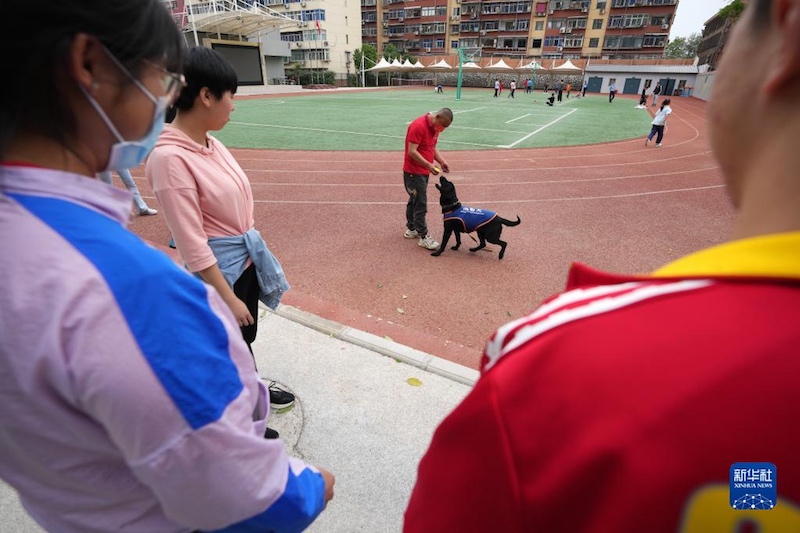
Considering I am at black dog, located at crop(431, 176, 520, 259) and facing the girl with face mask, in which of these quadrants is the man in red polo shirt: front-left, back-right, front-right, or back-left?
back-right

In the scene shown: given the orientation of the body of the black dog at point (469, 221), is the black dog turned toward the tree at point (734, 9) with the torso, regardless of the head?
no

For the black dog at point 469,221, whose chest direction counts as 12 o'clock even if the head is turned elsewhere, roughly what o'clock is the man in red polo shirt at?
The man in red polo shirt is roughly at 1 o'clock from the black dog.

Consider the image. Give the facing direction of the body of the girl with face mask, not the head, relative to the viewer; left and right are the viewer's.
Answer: facing away from the viewer and to the right of the viewer

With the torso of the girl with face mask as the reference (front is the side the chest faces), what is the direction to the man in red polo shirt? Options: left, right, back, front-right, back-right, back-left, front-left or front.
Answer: front

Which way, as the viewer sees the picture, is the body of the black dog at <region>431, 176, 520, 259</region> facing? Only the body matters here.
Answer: to the viewer's left

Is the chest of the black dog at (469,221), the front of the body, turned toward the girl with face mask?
no

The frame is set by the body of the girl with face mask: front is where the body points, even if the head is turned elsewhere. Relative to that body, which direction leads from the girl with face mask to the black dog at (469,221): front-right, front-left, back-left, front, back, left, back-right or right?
front

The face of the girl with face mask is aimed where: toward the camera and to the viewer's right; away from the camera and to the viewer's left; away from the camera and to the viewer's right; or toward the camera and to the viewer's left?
away from the camera and to the viewer's right

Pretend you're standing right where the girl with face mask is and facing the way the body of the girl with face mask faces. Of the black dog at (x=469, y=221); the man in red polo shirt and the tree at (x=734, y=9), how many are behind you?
0

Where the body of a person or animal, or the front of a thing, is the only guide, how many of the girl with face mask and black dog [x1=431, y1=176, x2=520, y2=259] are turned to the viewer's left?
1

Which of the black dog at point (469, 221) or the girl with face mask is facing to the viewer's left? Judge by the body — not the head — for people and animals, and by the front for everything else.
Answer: the black dog

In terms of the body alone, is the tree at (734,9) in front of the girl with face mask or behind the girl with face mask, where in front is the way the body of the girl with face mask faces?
in front
